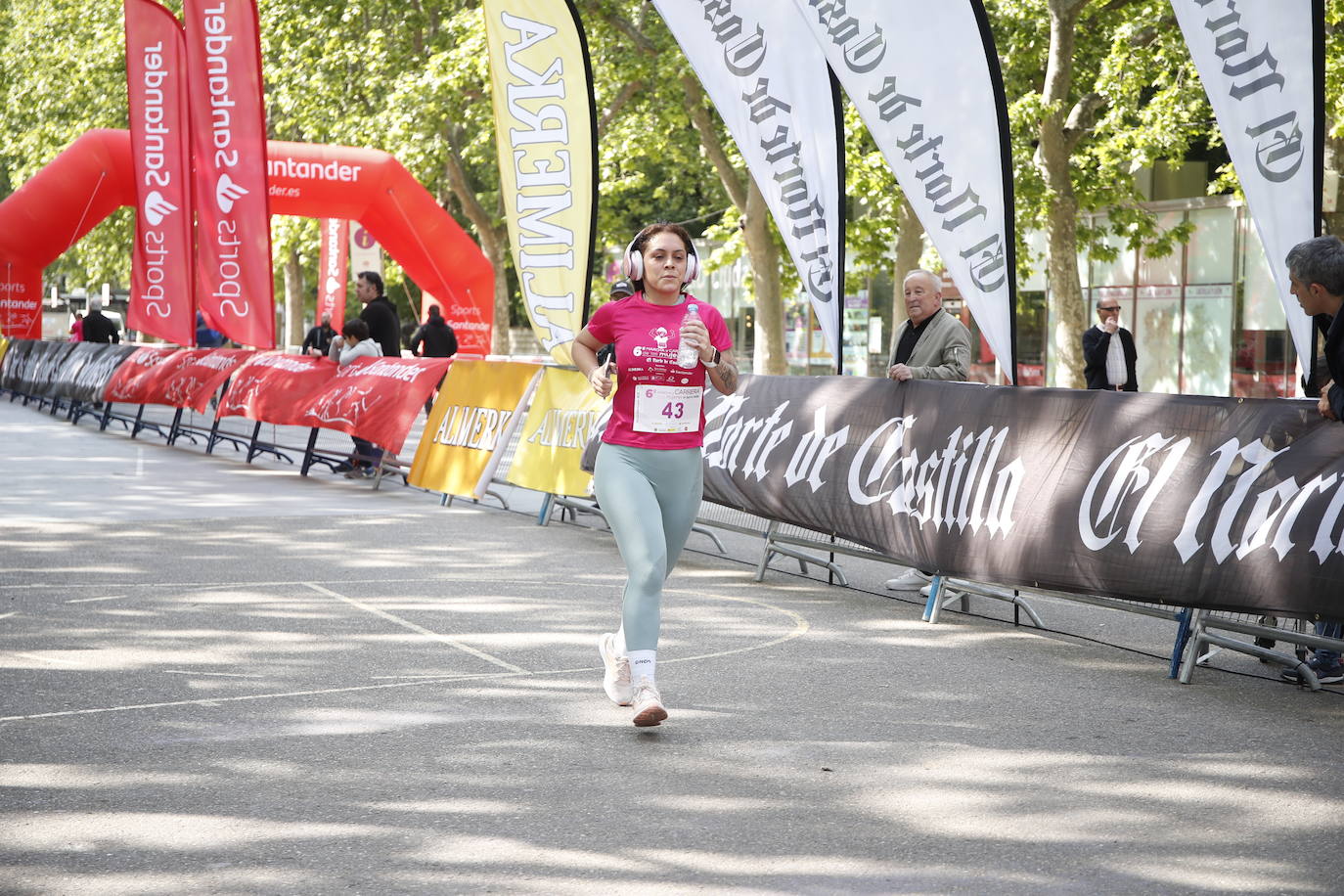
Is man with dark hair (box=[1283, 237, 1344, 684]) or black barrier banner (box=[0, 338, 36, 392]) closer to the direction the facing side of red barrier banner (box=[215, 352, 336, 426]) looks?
the man with dark hair

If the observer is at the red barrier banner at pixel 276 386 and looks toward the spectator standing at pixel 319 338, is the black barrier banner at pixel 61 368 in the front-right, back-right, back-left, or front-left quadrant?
front-left

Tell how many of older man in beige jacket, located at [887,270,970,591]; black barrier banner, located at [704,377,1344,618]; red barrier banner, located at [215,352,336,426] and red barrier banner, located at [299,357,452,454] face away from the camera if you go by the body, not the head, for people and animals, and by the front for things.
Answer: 0

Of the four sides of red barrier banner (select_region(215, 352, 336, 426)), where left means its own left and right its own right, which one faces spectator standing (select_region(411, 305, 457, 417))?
back

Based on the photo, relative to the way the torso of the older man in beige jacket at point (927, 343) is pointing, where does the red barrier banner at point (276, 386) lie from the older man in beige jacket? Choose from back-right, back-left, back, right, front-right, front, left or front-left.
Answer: right

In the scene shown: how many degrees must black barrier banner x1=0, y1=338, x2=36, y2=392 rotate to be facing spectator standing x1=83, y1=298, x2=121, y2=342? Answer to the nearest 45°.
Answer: approximately 90° to its left

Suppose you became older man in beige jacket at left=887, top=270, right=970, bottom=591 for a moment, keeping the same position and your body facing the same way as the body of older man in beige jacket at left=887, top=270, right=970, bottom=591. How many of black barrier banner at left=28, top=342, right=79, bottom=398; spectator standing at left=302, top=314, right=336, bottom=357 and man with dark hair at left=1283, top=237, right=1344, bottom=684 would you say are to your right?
2

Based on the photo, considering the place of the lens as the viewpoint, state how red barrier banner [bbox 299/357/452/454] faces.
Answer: facing the viewer and to the left of the viewer

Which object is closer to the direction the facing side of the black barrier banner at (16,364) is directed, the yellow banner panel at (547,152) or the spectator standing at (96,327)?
the yellow banner panel

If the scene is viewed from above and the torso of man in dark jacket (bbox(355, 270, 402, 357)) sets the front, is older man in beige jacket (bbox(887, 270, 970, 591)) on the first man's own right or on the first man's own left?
on the first man's own left

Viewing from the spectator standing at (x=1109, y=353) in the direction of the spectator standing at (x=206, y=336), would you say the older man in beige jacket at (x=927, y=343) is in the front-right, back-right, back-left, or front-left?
back-left

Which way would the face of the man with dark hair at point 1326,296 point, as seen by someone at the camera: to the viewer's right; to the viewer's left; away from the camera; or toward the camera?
to the viewer's left

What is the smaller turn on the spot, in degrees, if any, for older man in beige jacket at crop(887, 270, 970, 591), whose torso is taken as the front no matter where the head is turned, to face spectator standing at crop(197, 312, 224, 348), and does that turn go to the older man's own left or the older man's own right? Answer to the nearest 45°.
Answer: approximately 90° to the older man's own right

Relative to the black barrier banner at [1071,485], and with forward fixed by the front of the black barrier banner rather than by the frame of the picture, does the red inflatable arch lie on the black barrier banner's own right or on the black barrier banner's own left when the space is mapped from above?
on the black barrier banner's own right
